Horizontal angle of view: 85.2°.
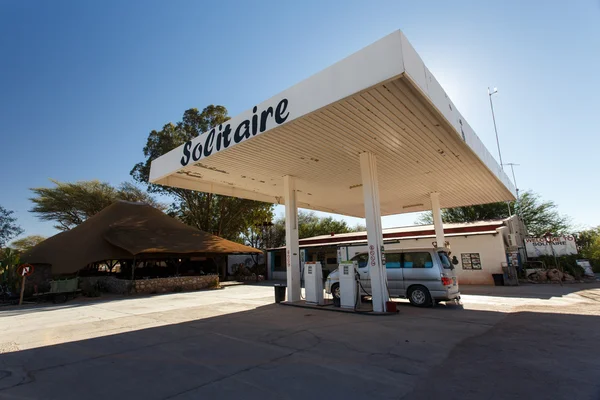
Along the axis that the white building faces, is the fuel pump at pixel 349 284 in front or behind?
in front

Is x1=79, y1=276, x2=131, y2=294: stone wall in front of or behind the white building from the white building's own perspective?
in front

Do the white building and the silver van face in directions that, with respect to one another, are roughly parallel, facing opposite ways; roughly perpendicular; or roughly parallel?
roughly perpendicular

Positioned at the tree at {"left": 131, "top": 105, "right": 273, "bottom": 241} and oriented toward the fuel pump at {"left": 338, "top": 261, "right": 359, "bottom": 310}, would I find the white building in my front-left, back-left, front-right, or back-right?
front-left

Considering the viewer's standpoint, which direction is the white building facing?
facing the viewer and to the left of the viewer

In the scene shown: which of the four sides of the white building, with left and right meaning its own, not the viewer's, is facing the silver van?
front
